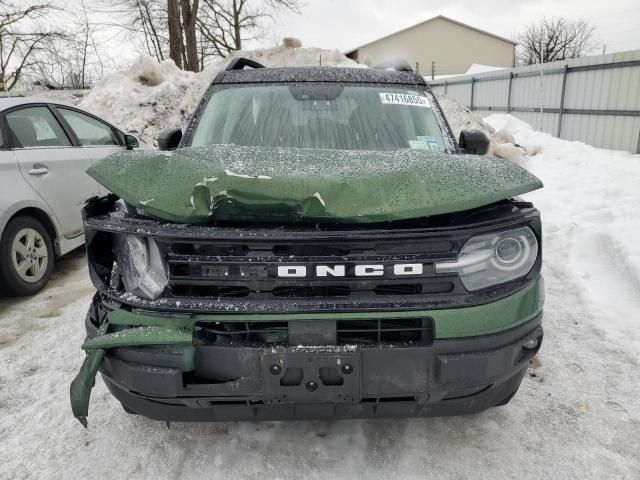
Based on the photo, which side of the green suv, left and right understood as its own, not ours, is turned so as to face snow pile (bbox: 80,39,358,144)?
back

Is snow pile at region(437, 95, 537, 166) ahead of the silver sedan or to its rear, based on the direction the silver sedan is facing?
ahead

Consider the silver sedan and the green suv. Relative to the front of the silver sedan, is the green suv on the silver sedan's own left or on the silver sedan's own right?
on the silver sedan's own right

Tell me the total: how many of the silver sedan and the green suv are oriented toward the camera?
1

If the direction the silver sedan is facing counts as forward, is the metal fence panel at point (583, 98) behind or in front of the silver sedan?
in front

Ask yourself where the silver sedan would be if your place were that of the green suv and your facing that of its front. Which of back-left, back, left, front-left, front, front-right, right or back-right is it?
back-right

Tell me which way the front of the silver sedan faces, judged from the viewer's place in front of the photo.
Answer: facing away from the viewer and to the right of the viewer

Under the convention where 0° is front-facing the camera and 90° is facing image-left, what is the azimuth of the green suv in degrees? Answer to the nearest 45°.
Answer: approximately 0°

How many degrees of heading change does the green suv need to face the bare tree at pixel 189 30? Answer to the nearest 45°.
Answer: approximately 180°

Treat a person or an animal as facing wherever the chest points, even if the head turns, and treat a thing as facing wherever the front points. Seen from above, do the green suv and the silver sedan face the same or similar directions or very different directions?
very different directions
